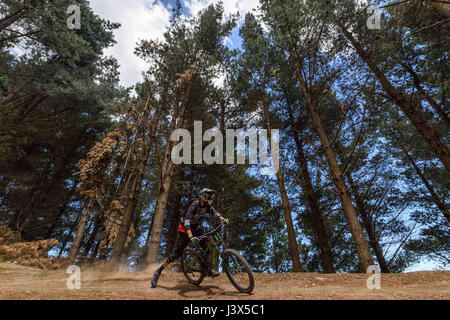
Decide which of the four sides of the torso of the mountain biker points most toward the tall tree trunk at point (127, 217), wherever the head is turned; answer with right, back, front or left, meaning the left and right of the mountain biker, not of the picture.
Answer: back

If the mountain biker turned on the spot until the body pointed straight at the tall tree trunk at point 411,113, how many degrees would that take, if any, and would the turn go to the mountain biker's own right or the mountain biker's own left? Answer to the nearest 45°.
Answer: approximately 45° to the mountain biker's own left

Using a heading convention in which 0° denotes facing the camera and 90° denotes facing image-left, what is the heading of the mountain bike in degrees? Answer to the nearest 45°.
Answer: approximately 315°

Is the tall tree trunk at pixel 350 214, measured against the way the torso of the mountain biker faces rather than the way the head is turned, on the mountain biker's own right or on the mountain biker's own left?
on the mountain biker's own left

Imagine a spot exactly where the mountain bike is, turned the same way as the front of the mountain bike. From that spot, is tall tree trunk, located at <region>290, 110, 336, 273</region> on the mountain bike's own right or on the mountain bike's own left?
on the mountain bike's own left

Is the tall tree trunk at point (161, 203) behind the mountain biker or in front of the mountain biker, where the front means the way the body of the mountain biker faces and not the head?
behind

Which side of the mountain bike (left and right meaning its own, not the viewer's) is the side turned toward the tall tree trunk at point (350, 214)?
left

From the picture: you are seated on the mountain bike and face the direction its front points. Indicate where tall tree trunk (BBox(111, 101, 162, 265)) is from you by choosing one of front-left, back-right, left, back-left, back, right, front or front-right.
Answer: back

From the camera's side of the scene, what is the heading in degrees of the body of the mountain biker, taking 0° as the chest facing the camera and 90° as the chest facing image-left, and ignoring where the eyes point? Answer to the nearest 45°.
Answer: approximately 315°
